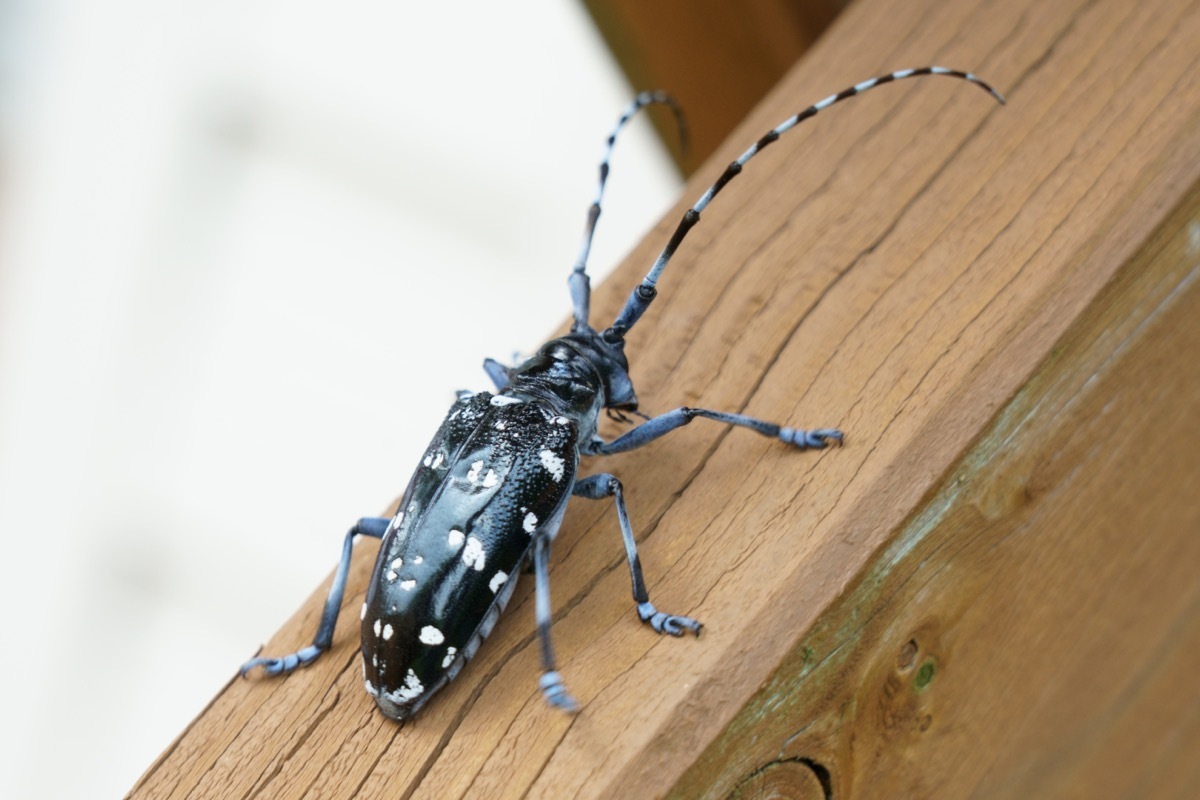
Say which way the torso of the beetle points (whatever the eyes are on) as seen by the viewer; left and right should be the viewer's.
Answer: facing away from the viewer and to the right of the viewer

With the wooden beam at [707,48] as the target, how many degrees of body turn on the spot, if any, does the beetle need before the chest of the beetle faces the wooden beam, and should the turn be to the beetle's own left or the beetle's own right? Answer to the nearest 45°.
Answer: approximately 45° to the beetle's own left
